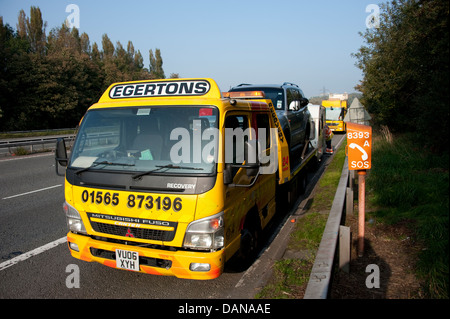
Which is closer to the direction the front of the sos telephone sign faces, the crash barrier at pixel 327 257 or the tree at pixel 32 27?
the crash barrier

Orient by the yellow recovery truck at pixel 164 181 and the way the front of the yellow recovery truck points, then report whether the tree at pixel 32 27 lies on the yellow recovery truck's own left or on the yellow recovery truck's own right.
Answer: on the yellow recovery truck's own right

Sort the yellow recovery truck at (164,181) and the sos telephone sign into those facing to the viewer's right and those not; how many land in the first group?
0

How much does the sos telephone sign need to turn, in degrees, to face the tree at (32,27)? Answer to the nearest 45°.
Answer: approximately 135° to its right

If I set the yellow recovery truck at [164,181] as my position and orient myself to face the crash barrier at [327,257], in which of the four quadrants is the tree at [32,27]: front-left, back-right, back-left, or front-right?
back-left

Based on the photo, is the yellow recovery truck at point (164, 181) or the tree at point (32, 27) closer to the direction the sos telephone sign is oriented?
the yellow recovery truck

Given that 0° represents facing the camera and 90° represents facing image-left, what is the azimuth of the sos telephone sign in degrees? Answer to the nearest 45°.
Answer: approximately 0°

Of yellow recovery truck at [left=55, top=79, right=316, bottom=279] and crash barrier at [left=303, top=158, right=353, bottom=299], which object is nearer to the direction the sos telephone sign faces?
the crash barrier
